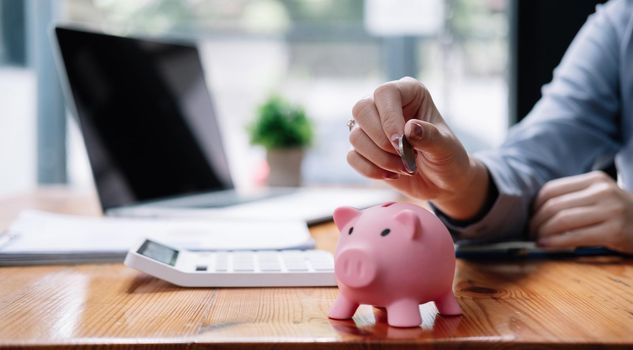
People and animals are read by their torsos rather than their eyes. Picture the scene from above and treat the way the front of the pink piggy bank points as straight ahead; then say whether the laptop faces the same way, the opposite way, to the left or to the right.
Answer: to the left

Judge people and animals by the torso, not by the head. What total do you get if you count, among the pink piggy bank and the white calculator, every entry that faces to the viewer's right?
1

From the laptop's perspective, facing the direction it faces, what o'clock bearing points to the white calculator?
The white calculator is roughly at 1 o'clock from the laptop.

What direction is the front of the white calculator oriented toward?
to the viewer's right

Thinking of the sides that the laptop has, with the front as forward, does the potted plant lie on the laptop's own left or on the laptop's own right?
on the laptop's own left

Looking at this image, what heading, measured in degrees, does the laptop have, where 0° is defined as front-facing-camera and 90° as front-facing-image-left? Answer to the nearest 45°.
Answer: approximately 315°

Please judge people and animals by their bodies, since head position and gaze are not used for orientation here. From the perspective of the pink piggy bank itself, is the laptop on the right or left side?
on its right

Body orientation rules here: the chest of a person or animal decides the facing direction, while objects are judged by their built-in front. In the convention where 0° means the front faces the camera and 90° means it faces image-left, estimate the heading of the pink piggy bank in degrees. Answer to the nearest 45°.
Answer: approximately 45°

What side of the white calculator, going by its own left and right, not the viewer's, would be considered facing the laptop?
left
